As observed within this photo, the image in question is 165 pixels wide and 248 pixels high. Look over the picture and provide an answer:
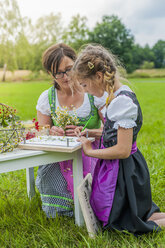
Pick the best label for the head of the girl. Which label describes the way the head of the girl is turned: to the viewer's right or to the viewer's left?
to the viewer's left

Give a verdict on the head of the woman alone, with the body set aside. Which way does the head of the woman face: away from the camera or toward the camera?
toward the camera

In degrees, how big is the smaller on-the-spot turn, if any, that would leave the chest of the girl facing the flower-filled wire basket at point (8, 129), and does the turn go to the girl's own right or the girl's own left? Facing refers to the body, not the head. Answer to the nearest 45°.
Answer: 0° — they already face it

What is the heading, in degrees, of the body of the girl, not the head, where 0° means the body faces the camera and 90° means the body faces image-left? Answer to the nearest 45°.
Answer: approximately 90°

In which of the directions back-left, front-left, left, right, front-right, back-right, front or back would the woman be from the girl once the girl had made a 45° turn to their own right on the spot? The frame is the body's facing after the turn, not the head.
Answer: front

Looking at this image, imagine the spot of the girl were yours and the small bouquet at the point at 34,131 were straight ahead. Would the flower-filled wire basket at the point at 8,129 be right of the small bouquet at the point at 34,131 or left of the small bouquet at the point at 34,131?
left

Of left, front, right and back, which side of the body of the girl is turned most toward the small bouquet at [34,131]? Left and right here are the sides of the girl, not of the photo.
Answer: front
